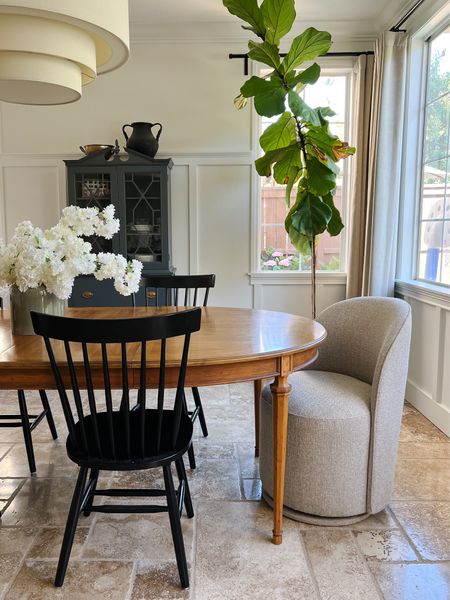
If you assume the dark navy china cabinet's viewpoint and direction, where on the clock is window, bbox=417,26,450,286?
The window is roughly at 10 o'clock from the dark navy china cabinet.

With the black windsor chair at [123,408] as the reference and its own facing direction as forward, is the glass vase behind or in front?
in front

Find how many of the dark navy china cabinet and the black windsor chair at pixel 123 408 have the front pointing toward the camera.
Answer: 1

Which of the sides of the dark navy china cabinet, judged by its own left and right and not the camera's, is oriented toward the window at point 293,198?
left

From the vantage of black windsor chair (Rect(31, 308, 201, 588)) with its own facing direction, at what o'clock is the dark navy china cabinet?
The dark navy china cabinet is roughly at 12 o'clock from the black windsor chair.

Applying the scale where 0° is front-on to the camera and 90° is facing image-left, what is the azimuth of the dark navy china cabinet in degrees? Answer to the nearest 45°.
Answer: approximately 0°

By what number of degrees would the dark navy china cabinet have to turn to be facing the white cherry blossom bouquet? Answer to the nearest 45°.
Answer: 0° — it already faces it

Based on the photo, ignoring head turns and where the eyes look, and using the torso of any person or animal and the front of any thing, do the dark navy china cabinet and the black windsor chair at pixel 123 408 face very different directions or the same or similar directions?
very different directions

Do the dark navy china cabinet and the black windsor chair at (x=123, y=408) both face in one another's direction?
yes

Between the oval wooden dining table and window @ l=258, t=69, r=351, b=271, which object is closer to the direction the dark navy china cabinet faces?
the oval wooden dining table

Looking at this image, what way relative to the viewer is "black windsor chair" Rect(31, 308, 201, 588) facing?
away from the camera

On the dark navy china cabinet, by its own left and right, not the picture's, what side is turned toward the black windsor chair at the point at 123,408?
front

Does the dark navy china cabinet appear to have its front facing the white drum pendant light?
yes

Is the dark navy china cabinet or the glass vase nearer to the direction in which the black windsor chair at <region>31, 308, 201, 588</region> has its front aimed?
the dark navy china cabinet
